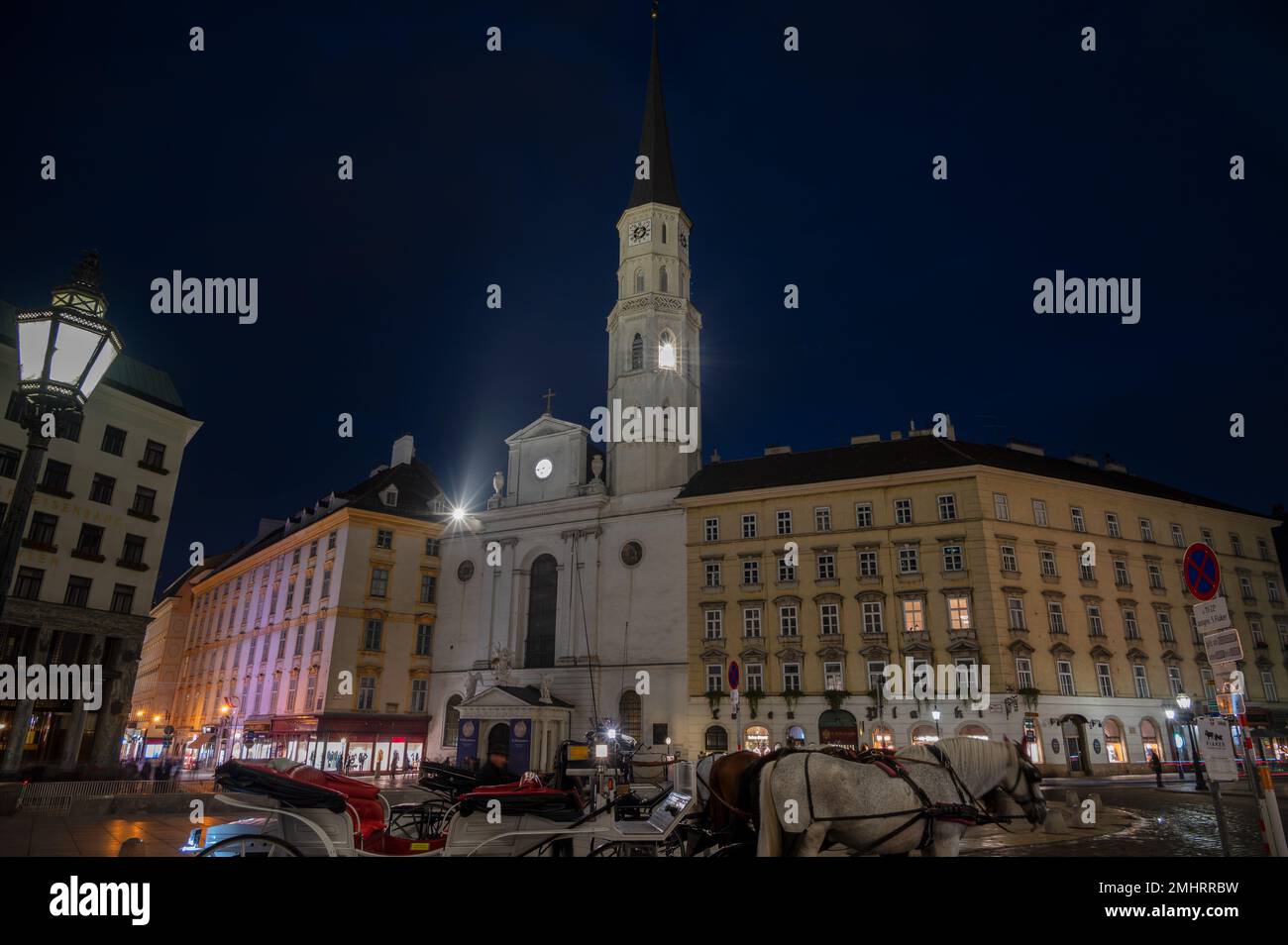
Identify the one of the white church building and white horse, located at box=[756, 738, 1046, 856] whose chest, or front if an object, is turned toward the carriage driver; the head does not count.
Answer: the white church building

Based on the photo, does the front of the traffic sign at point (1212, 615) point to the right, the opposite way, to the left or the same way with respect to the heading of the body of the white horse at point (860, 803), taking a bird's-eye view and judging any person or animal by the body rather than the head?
to the right

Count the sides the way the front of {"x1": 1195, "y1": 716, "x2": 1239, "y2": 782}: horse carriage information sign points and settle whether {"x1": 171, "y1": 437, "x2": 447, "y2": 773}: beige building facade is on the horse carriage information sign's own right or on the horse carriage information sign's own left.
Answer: on the horse carriage information sign's own right

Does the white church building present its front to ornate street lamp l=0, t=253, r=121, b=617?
yes

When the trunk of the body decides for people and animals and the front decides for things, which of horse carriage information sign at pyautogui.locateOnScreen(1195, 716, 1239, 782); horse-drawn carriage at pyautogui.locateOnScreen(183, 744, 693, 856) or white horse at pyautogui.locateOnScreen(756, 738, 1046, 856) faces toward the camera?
the horse carriage information sign

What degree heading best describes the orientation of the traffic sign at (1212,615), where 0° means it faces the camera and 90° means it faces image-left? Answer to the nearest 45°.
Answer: approximately 0°

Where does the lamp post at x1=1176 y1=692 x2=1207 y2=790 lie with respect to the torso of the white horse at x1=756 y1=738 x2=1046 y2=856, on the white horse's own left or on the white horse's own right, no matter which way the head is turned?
on the white horse's own left

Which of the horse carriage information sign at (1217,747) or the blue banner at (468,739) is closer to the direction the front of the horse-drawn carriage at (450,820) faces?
the horse carriage information sign

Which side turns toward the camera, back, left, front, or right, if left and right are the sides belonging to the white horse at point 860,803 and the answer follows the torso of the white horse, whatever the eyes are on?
right

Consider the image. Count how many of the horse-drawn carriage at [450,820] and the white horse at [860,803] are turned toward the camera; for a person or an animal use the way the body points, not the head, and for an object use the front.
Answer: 0

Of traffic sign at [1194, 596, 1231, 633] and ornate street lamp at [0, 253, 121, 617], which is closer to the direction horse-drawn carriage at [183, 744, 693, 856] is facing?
the traffic sign

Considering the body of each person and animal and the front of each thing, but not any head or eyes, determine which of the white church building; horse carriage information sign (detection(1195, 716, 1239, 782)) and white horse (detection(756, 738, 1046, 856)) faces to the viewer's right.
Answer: the white horse

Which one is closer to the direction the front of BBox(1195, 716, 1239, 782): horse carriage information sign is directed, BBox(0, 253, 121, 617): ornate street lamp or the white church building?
the ornate street lamp
